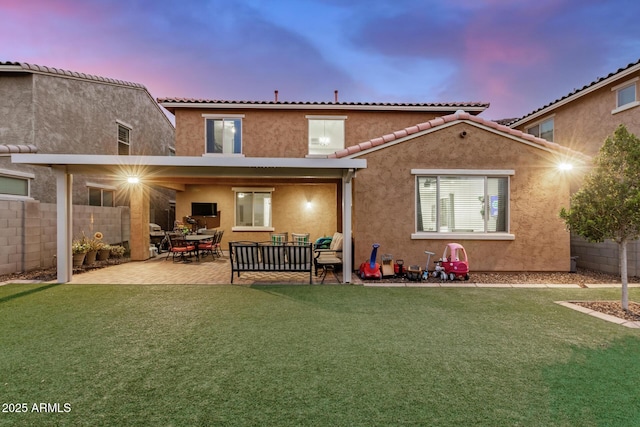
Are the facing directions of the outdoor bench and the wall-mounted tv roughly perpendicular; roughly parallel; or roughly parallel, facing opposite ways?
roughly parallel, facing opposite ways

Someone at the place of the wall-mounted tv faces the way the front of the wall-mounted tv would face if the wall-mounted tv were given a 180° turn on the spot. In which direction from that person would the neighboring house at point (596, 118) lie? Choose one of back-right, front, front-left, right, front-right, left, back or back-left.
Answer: back-right

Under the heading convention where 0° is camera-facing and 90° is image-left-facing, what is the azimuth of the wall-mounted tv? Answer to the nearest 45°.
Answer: approximately 0°

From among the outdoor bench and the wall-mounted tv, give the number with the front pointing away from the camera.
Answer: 1

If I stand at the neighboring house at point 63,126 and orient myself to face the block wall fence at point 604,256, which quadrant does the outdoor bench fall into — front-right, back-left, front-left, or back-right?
front-right

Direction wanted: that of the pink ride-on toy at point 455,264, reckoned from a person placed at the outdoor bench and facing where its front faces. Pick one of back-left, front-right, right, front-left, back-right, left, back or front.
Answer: right

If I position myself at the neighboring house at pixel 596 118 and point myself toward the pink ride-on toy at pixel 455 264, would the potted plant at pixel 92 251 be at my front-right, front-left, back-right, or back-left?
front-right

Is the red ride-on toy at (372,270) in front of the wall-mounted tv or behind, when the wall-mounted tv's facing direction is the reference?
in front

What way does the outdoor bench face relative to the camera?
away from the camera
